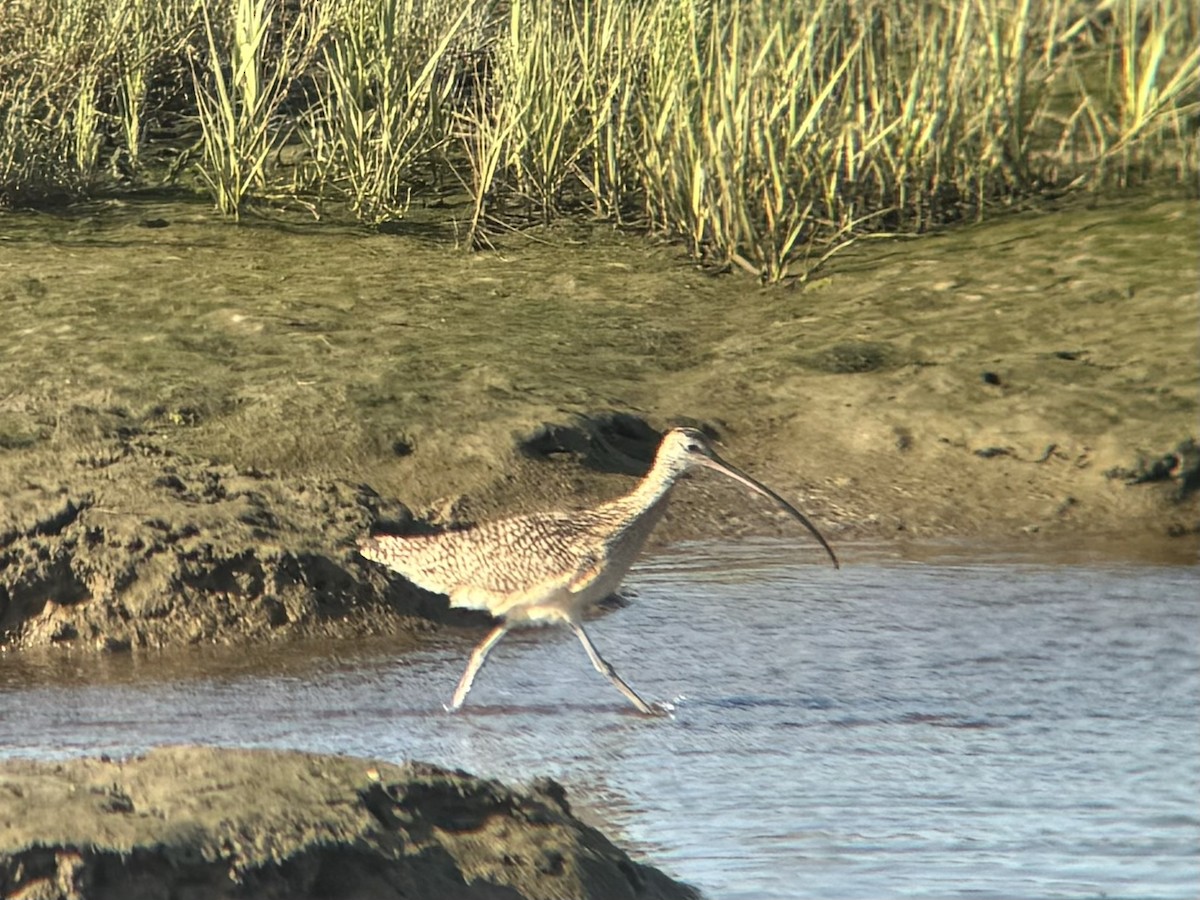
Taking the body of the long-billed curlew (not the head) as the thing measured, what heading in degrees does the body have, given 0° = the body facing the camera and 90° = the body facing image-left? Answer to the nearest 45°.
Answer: approximately 270°
